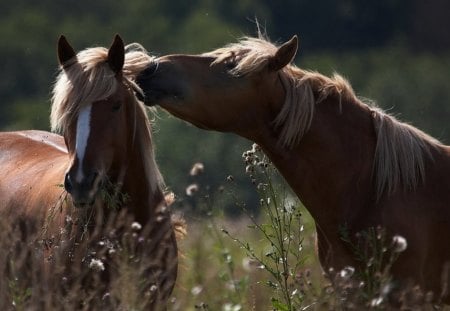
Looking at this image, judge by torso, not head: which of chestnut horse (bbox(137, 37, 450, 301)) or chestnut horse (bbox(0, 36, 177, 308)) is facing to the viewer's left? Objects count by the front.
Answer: chestnut horse (bbox(137, 37, 450, 301))

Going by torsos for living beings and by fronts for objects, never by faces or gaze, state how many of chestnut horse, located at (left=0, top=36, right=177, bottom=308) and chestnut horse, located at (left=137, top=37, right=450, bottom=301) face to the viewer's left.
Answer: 1

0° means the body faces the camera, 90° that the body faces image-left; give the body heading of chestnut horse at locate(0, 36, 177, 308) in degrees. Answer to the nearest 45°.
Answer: approximately 315°

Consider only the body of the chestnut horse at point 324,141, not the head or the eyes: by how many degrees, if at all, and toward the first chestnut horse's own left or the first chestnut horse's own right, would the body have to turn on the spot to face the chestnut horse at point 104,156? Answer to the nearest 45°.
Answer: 0° — it already faces it

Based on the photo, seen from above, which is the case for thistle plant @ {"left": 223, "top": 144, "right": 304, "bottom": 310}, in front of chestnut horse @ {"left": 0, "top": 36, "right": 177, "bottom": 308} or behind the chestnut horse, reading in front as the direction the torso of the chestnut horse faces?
in front

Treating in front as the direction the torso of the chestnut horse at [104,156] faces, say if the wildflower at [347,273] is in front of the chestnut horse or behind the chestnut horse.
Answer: in front

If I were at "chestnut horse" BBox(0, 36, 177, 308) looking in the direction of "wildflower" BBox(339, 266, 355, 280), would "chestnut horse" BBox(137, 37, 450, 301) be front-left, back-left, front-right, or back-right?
front-left

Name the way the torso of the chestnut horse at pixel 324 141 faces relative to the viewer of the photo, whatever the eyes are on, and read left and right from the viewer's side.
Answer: facing to the left of the viewer

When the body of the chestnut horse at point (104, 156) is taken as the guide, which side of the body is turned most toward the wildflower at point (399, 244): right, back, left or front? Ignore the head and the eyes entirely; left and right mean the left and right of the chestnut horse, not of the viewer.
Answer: front
